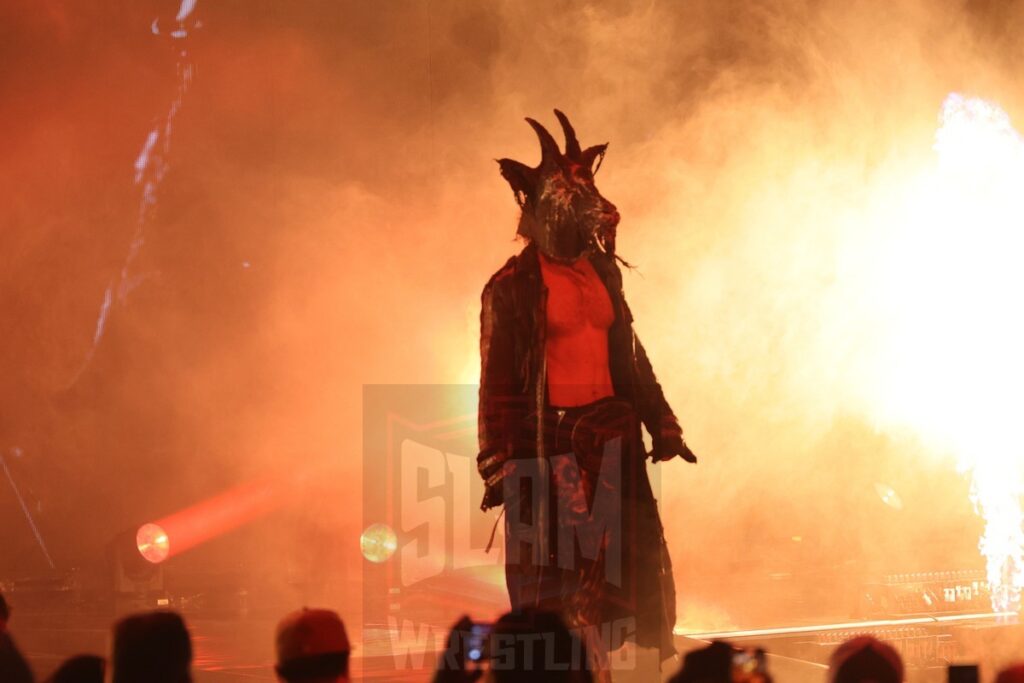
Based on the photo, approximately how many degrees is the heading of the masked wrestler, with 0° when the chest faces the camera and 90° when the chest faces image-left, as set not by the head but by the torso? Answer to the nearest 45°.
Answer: approximately 315°

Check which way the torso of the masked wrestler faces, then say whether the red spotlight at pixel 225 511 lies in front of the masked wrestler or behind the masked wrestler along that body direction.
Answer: behind

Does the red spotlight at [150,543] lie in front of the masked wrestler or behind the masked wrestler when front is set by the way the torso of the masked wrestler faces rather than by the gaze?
behind
